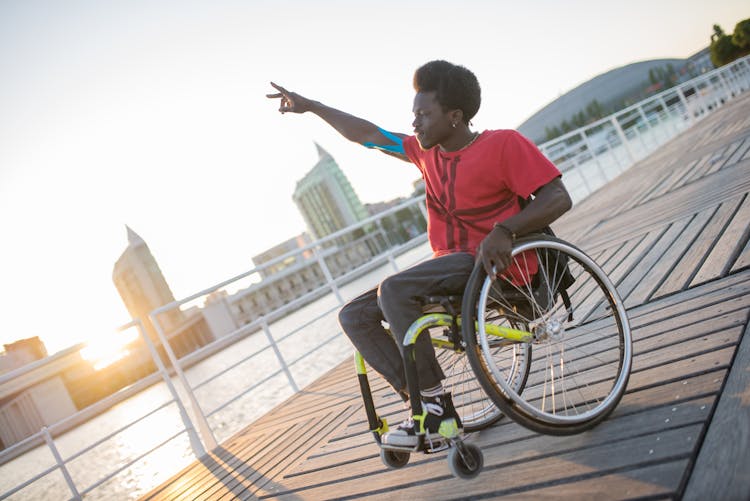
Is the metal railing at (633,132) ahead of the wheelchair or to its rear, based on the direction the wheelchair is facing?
to the rear

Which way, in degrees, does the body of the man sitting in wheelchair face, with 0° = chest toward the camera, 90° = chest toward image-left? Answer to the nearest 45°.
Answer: approximately 45°

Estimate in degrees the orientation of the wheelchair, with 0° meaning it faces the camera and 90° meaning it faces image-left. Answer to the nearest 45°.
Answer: approximately 45°

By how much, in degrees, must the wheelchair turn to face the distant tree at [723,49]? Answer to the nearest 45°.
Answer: approximately 180°

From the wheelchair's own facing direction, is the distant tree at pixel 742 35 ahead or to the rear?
to the rear

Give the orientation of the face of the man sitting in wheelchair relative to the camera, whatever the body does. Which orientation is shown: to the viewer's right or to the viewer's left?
to the viewer's left
